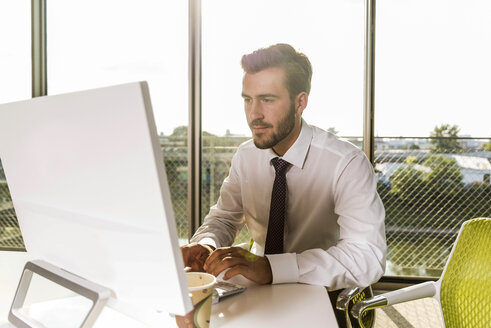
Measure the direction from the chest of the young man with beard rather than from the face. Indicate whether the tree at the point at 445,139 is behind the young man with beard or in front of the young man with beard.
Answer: behind

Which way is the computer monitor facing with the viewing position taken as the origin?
facing away from the viewer and to the right of the viewer

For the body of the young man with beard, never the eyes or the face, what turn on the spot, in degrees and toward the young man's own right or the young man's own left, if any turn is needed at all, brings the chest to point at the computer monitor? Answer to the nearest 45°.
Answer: approximately 45° to the young man's own left

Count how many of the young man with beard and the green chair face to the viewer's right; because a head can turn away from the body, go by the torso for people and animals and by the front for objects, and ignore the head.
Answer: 0

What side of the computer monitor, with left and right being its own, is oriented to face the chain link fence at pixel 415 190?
front

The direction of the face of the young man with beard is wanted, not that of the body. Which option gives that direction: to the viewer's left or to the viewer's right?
to the viewer's left

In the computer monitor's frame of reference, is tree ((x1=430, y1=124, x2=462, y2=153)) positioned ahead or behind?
ahead

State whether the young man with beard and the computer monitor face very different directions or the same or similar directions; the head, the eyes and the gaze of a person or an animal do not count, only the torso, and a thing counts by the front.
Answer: very different directions

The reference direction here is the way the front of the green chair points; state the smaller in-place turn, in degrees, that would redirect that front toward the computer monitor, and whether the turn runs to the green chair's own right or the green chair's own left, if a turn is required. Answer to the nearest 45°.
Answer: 0° — it already faces it

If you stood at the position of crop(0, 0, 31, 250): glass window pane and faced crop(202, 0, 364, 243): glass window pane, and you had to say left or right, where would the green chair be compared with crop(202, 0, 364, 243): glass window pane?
right

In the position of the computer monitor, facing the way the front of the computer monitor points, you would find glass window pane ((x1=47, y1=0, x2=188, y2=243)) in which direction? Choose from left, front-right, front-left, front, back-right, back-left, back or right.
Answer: front-left
